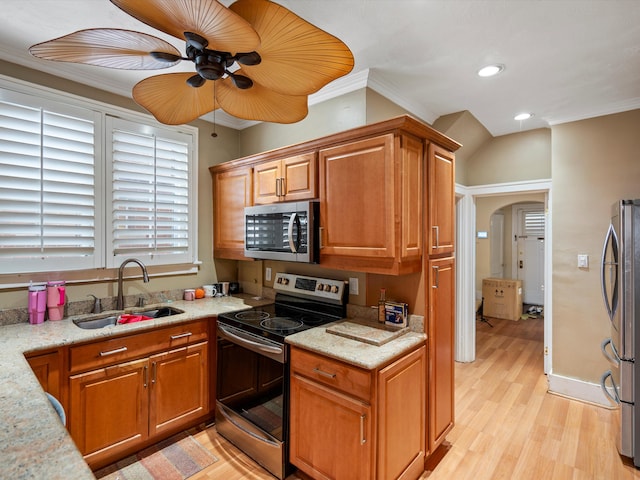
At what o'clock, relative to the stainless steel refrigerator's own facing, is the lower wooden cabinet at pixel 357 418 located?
The lower wooden cabinet is roughly at 10 o'clock from the stainless steel refrigerator.

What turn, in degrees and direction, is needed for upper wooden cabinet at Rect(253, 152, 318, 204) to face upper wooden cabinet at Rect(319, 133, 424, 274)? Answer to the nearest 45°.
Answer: approximately 90° to its left

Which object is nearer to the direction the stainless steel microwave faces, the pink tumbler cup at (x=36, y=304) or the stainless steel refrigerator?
the pink tumbler cup

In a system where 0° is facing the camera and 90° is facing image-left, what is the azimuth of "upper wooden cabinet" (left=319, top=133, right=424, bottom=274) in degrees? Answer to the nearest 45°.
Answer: approximately 45°

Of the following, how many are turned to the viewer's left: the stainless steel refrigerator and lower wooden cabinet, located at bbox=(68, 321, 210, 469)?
1

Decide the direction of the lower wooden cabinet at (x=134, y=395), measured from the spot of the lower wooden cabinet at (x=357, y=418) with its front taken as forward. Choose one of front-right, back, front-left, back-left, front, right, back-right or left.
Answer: front-right

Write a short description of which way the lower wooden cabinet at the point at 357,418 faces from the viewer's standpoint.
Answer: facing the viewer and to the left of the viewer

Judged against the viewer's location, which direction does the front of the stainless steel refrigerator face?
facing to the left of the viewer

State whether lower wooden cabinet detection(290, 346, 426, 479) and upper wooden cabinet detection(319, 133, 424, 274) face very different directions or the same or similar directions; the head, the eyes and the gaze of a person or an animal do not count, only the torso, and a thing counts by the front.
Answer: same or similar directions

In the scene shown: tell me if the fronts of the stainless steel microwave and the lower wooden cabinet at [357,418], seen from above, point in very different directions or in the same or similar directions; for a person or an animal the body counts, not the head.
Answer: same or similar directions

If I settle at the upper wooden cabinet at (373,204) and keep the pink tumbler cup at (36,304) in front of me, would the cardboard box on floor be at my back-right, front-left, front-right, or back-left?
back-right

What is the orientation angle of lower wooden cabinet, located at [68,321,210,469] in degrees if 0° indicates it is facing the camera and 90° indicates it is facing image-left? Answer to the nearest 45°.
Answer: approximately 315°

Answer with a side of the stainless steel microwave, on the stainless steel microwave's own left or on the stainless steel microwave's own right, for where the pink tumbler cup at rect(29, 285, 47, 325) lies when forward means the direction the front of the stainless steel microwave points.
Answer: on the stainless steel microwave's own right

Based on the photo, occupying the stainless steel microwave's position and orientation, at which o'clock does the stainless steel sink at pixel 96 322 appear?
The stainless steel sink is roughly at 2 o'clock from the stainless steel microwave.
